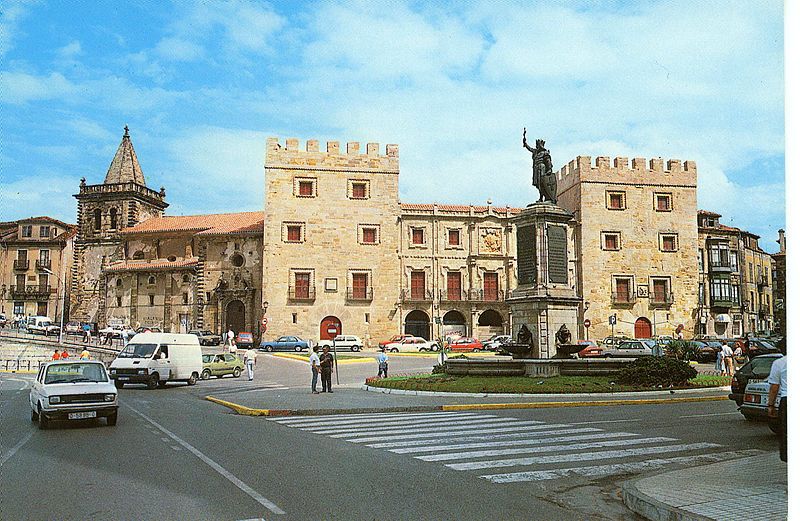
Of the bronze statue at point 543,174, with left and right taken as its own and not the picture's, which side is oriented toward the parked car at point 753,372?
left

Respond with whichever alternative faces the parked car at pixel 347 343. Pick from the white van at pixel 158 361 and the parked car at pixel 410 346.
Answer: the parked car at pixel 410 346

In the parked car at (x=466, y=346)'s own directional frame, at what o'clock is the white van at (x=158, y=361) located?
The white van is roughly at 10 o'clock from the parked car.

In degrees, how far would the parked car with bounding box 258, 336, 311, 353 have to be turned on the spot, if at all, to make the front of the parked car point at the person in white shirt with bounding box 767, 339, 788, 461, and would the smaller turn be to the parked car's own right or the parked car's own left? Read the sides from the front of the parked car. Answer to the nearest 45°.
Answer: approximately 90° to the parked car's own left

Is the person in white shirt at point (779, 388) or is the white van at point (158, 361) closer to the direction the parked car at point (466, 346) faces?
the white van

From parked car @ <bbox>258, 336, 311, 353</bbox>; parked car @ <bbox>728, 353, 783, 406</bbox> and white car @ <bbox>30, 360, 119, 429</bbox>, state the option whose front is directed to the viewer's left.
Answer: parked car @ <bbox>258, 336, 311, 353</bbox>

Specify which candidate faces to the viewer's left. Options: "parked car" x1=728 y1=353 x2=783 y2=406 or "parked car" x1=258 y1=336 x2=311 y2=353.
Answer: "parked car" x1=258 y1=336 x2=311 y2=353
